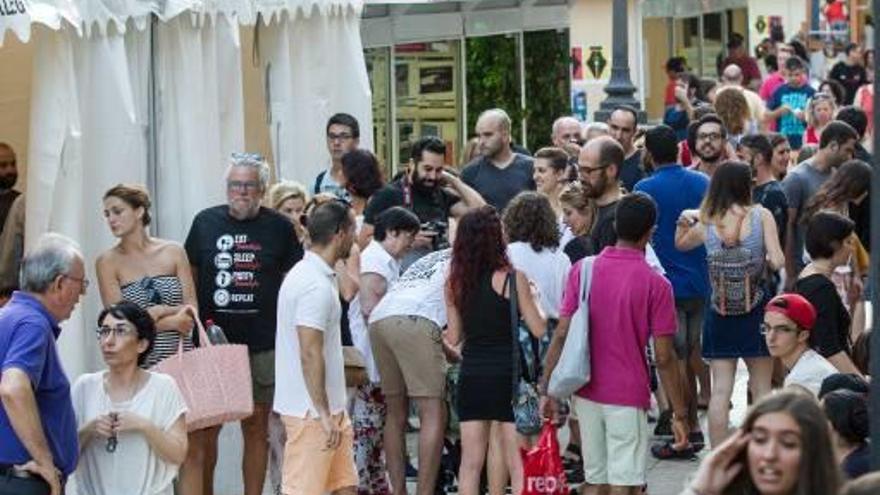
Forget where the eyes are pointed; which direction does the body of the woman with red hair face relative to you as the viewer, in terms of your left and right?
facing away from the viewer

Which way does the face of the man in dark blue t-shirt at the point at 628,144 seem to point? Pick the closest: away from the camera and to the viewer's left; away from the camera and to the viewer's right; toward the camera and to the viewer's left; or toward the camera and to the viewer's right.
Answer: toward the camera and to the viewer's left

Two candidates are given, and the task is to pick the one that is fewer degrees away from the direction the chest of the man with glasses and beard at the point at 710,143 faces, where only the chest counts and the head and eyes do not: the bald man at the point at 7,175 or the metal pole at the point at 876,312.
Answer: the metal pole

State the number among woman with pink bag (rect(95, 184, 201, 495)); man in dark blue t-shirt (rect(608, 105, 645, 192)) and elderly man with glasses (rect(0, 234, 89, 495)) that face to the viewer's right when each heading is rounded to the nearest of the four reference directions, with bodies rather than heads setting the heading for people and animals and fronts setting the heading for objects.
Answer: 1

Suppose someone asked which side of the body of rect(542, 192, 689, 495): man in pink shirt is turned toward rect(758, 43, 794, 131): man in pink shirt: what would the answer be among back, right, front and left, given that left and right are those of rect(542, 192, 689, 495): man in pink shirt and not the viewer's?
front

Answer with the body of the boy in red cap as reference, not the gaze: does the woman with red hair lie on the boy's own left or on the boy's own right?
on the boy's own right

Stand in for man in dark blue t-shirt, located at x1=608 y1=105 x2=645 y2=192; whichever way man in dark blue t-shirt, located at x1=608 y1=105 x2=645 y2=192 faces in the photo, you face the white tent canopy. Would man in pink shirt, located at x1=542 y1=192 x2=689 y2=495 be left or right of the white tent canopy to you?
left

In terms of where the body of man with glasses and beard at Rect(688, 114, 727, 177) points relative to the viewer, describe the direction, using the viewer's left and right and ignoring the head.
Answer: facing the viewer

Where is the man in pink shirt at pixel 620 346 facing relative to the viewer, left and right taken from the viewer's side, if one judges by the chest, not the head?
facing away from the viewer

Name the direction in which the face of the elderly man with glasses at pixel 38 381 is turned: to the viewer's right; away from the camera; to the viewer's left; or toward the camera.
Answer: to the viewer's right

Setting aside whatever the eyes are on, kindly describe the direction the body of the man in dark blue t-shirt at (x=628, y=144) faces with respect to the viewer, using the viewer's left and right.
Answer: facing the viewer and to the left of the viewer

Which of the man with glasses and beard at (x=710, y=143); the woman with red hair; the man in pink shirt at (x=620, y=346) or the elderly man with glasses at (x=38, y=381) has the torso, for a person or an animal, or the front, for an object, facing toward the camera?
the man with glasses and beard

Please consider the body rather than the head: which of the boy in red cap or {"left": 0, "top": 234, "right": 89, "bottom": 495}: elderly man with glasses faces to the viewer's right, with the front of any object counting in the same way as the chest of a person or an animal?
the elderly man with glasses

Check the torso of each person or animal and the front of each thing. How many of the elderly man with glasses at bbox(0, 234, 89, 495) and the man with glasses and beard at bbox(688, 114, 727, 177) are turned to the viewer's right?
1

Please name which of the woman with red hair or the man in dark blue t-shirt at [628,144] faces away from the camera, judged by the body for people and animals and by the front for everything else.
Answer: the woman with red hair

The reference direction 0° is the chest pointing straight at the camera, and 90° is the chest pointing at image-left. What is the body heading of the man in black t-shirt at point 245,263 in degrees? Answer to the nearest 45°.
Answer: approximately 0°
